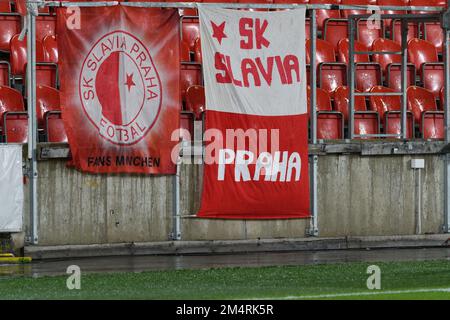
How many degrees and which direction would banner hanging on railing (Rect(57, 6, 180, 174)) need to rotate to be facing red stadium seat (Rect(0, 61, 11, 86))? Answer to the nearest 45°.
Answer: approximately 135° to its right

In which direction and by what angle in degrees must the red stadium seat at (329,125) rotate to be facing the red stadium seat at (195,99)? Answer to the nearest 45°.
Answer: approximately 135° to its right

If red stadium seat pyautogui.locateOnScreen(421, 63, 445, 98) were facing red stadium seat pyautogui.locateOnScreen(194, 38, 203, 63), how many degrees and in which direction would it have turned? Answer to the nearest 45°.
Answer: approximately 45° to its right

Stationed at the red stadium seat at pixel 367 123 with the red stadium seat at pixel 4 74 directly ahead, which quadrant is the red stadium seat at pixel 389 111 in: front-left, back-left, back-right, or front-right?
back-right

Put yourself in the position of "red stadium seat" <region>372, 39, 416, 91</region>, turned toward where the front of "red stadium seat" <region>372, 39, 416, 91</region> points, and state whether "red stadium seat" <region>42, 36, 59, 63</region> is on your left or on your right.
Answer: on your right

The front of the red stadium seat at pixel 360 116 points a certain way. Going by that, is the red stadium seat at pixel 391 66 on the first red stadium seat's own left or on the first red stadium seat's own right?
on the first red stadium seat's own left

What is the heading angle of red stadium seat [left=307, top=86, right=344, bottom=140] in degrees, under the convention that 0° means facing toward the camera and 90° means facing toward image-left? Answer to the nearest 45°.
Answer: approximately 315°

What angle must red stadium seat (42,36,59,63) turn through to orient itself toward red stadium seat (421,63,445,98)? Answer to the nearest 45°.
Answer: approximately 45° to its left

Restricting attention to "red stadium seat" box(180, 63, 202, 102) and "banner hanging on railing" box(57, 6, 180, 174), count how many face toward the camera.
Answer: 2

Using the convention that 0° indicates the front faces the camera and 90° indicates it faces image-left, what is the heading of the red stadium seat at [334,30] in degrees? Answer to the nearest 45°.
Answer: approximately 0°
